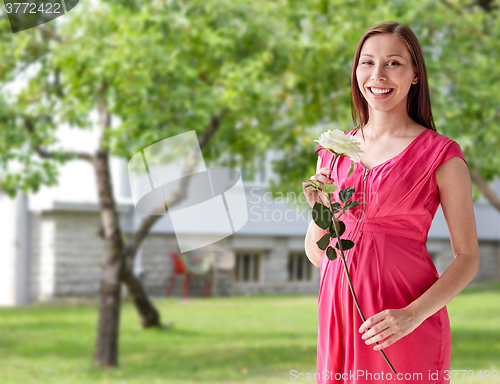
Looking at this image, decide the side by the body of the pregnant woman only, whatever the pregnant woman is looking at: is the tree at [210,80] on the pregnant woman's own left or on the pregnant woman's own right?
on the pregnant woman's own right

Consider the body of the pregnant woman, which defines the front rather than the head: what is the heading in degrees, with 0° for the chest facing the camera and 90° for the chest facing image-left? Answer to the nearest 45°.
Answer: approximately 45°

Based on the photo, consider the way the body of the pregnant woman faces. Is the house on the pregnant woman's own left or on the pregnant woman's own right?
on the pregnant woman's own right

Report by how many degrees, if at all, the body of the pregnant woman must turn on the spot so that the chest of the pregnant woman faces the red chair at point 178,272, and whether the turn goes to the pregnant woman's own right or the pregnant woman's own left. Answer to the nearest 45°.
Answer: approximately 135° to the pregnant woman's own right
